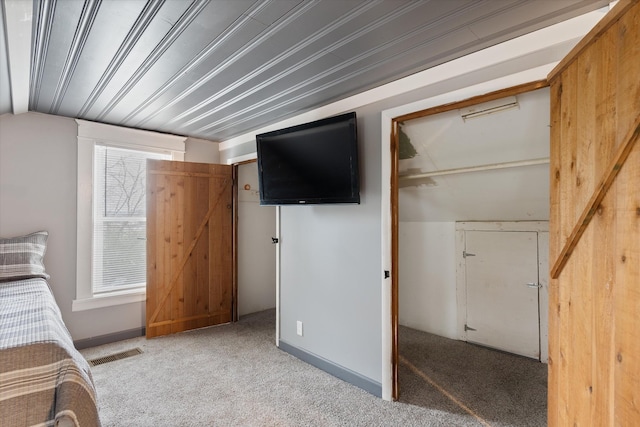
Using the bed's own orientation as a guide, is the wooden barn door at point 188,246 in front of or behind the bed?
behind

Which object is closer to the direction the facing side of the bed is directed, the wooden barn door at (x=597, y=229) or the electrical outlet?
the wooden barn door

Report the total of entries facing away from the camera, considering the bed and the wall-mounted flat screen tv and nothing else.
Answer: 0

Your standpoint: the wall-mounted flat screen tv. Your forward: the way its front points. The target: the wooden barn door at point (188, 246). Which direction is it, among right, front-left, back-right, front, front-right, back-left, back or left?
right

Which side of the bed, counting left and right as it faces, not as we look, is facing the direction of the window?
back

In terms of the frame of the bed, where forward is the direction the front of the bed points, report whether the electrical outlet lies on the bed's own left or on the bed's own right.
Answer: on the bed's own left

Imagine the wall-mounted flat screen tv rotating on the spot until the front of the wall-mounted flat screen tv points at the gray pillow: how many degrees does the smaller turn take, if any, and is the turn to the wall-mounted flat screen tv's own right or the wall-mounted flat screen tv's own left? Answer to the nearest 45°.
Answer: approximately 45° to the wall-mounted flat screen tv's own right

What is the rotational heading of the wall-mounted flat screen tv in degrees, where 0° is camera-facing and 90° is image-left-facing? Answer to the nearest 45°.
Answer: approximately 45°

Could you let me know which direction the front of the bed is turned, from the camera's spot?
facing the viewer

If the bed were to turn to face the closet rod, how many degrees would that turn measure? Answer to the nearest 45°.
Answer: approximately 90° to its left

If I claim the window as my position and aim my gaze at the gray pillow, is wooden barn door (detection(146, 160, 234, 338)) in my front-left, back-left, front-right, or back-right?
back-left

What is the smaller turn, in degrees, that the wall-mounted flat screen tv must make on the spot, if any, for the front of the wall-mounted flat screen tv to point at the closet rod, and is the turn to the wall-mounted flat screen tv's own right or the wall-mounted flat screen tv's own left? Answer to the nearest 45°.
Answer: approximately 135° to the wall-mounted flat screen tv's own left

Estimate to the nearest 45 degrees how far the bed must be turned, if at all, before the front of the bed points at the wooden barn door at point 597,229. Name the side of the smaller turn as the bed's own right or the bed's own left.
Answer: approximately 45° to the bed's own left

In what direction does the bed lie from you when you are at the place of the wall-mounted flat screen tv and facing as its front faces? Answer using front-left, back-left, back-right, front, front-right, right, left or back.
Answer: front
